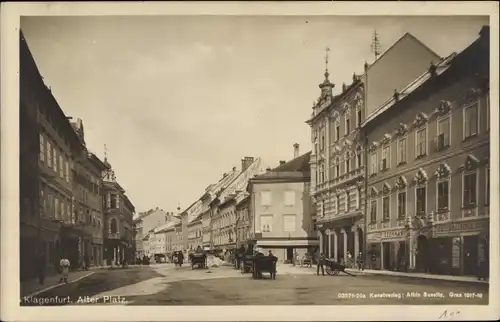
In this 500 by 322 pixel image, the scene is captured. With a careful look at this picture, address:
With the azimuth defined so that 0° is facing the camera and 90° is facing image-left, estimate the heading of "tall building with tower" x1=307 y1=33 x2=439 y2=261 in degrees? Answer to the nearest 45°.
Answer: approximately 45°

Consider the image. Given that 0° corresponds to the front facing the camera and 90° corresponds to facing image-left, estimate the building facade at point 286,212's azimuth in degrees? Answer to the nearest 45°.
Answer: approximately 0°
